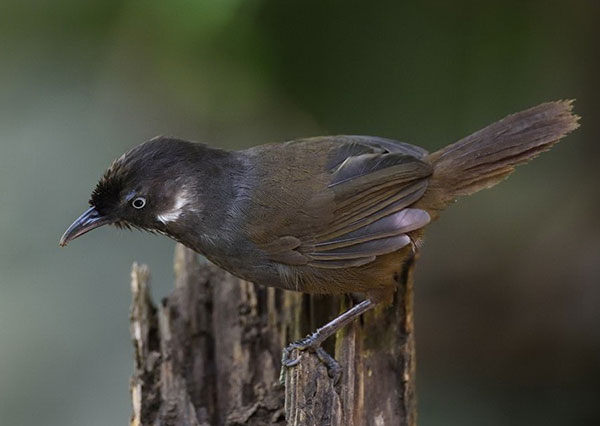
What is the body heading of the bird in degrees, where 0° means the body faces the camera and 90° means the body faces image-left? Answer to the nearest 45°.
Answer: approximately 90°
